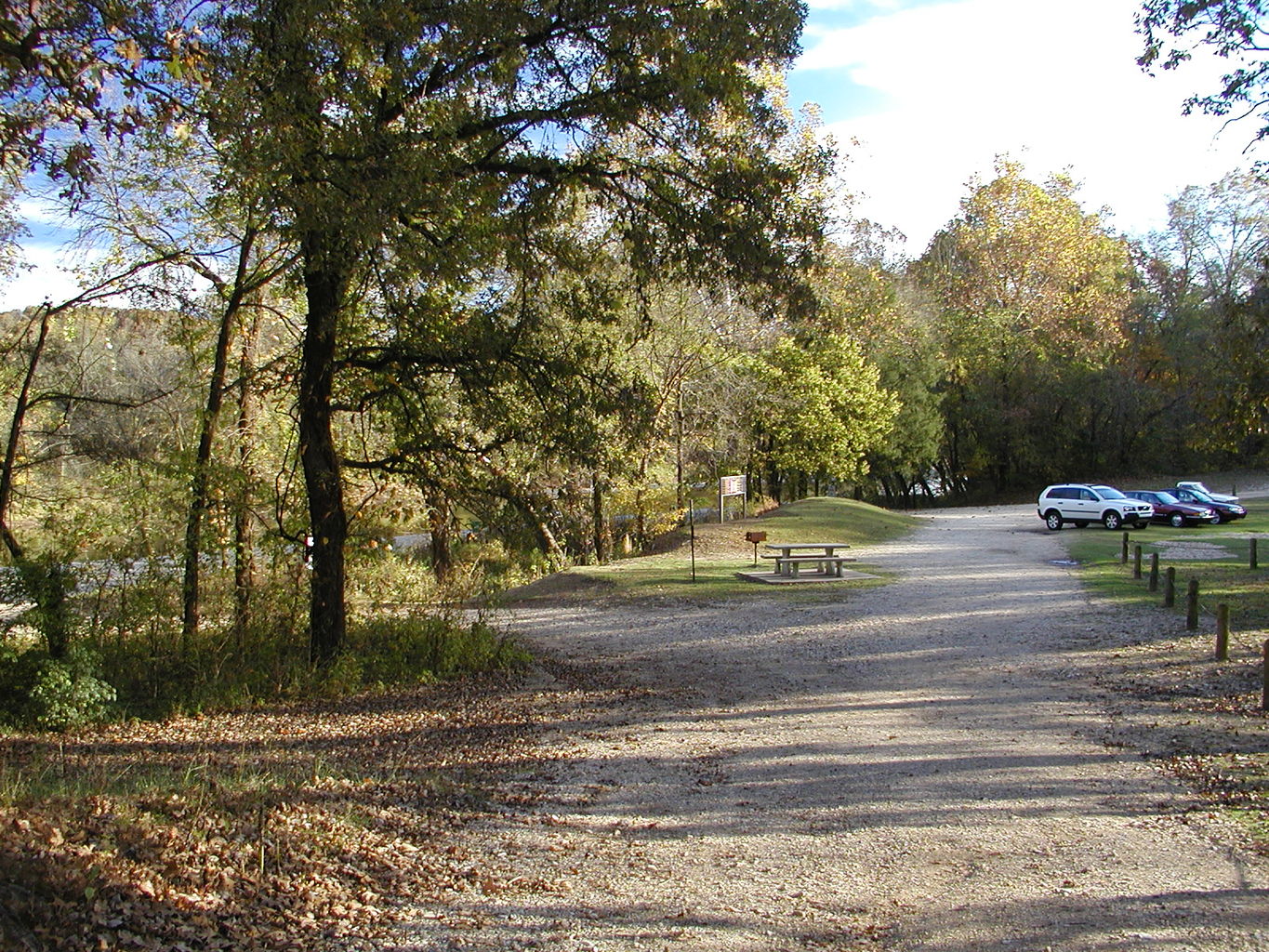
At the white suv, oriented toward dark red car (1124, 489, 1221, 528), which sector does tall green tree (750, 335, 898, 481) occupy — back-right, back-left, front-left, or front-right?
back-left

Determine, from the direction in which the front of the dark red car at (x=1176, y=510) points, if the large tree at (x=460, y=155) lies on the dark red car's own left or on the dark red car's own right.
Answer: on the dark red car's own right

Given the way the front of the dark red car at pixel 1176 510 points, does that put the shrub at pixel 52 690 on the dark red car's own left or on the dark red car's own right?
on the dark red car's own right

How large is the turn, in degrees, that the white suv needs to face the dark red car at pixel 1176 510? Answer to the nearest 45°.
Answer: approximately 45° to its left

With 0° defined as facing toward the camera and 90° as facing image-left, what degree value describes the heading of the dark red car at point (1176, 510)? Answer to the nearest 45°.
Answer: approximately 315°

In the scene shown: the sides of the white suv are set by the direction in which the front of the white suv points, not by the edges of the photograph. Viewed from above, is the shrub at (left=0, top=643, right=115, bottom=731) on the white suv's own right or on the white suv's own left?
on the white suv's own right

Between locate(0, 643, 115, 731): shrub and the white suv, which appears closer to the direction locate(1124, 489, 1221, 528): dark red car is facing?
the shrub

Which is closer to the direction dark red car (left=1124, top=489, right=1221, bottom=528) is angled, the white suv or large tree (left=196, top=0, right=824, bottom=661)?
the large tree

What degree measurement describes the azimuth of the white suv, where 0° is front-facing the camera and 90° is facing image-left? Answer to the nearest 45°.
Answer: approximately 315°
